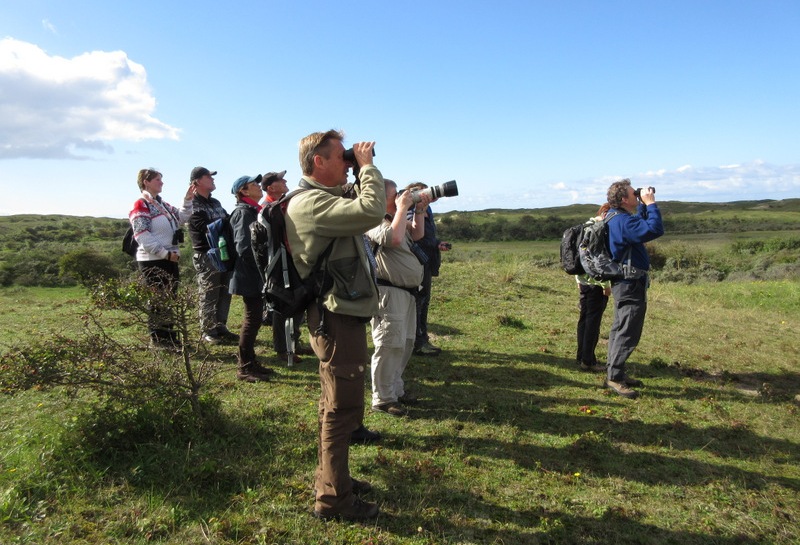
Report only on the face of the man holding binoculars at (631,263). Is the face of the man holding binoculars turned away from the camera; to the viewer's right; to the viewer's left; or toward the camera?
to the viewer's right

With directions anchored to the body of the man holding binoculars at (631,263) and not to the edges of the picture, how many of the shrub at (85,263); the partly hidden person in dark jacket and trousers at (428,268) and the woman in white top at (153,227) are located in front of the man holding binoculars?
0

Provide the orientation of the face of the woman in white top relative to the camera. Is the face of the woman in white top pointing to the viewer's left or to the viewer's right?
to the viewer's right

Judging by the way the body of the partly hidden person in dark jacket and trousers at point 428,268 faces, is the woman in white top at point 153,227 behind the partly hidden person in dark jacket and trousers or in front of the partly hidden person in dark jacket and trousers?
behind

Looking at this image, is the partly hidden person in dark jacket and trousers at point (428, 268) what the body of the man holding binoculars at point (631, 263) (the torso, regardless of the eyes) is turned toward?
no

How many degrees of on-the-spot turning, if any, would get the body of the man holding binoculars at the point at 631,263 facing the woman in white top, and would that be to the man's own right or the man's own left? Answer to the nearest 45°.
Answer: approximately 180°

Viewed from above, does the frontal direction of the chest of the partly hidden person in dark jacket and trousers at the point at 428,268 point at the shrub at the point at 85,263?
no

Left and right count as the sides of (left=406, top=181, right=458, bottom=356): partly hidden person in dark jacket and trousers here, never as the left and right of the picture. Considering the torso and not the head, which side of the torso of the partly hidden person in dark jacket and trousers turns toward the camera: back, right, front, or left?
right

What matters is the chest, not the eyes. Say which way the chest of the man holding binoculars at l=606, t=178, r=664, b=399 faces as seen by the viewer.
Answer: to the viewer's right

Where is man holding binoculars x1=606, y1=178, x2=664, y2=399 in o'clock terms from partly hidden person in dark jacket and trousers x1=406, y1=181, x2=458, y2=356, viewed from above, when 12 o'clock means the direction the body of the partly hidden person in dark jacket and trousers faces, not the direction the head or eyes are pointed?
The man holding binoculars is roughly at 1 o'clock from the partly hidden person in dark jacket and trousers.
